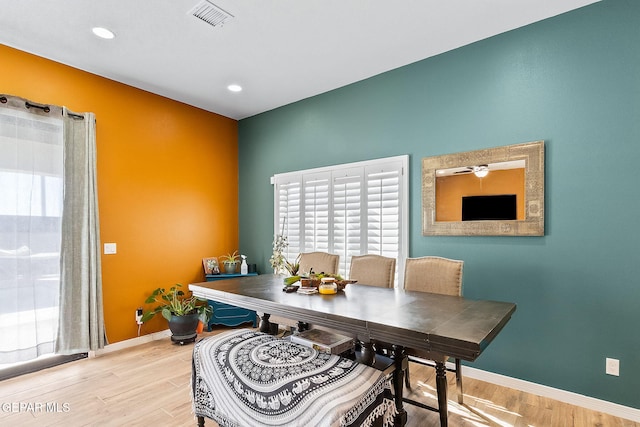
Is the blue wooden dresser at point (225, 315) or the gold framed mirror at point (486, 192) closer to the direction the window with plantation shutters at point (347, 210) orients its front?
the blue wooden dresser

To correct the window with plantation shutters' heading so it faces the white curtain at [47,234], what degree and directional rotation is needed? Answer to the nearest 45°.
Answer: approximately 45° to its right

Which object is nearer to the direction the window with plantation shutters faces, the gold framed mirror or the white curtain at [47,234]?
the white curtain

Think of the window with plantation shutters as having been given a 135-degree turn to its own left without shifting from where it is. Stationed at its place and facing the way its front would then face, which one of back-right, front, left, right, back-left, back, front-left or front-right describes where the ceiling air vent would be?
back-right

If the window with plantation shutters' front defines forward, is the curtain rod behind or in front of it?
in front

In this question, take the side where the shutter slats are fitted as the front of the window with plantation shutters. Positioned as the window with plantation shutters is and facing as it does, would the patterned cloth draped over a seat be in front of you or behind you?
in front

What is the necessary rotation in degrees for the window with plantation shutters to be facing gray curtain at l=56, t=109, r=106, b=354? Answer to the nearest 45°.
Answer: approximately 45° to its right

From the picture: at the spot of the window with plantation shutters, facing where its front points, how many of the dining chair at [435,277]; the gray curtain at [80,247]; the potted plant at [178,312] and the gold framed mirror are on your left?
2

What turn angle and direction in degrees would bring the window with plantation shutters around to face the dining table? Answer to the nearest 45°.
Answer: approximately 45° to its left

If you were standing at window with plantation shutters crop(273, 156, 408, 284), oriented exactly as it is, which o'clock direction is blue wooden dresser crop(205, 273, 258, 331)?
The blue wooden dresser is roughly at 2 o'clock from the window with plantation shutters.

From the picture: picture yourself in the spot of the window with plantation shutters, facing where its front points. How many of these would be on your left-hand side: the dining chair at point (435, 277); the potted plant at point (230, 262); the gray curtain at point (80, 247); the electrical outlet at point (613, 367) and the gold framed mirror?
3

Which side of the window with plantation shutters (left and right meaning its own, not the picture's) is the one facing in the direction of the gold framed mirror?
left

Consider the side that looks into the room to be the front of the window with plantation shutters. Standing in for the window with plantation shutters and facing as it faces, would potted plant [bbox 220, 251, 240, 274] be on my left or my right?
on my right

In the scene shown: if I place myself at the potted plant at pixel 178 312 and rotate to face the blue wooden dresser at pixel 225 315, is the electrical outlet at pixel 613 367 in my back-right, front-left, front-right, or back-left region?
front-right

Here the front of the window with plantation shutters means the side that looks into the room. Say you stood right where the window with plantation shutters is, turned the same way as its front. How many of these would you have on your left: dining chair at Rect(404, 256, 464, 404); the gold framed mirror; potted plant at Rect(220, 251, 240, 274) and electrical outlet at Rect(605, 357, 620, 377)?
3

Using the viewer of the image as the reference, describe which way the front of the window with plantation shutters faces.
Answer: facing the viewer and to the left of the viewer
